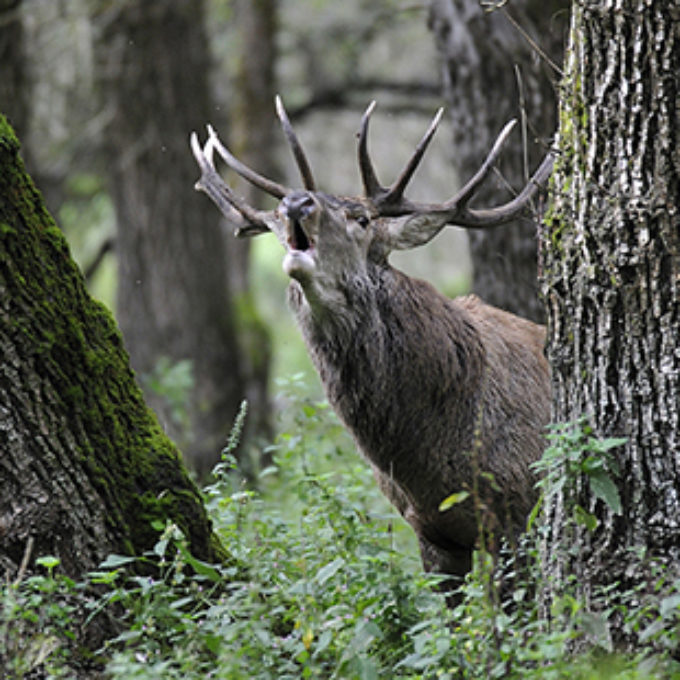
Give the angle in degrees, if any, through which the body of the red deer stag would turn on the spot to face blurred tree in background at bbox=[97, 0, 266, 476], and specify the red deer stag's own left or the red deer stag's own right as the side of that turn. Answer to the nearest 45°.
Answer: approximately 135° to the red deer stag's own right

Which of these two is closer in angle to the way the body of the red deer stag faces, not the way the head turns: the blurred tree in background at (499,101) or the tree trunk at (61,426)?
the tree trunk

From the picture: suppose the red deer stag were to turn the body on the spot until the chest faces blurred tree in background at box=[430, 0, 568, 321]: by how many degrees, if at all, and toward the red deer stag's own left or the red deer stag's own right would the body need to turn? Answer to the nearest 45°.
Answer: approximately 135° to the red deer stag's own right

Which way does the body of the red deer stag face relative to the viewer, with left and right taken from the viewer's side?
facing the viewer and to the left of the viewer

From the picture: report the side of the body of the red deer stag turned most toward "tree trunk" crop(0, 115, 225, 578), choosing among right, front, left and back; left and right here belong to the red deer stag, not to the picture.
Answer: front

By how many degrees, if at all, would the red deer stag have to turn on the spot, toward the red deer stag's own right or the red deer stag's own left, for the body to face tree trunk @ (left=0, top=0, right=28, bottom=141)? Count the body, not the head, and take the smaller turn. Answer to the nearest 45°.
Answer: approximately 90° to the red deer stag's own right

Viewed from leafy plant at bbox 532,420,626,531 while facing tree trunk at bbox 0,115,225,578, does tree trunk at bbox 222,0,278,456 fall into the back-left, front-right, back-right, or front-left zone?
front-right

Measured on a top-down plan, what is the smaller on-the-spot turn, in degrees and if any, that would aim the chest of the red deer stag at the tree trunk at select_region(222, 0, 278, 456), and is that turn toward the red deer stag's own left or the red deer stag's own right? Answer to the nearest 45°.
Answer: approximately 135° to the red deer stag's own right

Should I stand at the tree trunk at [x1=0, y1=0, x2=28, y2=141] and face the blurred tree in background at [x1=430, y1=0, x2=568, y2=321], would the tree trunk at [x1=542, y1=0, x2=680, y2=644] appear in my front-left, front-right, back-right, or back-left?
front-right
